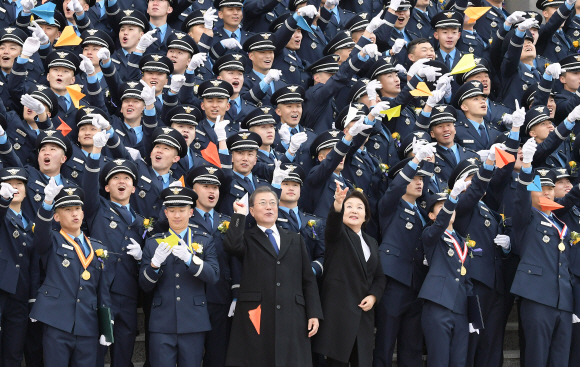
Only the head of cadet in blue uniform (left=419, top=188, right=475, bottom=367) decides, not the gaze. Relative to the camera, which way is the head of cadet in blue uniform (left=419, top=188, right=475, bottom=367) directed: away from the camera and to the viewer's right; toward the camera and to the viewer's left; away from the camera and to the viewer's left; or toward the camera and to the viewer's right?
toward the camera and to the viewer's right

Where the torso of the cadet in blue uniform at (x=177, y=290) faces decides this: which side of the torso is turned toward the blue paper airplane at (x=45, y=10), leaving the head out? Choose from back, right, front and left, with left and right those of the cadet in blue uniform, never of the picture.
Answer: back

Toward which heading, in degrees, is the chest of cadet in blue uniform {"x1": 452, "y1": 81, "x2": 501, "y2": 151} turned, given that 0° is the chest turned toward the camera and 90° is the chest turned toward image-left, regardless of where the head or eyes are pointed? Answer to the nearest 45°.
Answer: approximately 315°

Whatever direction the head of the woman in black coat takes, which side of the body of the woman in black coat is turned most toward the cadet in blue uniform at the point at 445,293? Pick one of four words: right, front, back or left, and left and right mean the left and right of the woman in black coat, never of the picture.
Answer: left

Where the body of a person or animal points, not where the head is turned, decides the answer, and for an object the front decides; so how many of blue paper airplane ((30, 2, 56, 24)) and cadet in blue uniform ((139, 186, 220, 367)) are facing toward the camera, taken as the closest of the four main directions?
1

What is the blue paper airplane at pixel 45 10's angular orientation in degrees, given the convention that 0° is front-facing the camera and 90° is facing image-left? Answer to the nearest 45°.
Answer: approximately 90°

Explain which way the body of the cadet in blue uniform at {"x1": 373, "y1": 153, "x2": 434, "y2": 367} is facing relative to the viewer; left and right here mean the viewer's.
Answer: facing the viewer and to the right of the viewer

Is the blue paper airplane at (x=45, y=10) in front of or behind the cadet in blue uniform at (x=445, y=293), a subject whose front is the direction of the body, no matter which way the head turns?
behind

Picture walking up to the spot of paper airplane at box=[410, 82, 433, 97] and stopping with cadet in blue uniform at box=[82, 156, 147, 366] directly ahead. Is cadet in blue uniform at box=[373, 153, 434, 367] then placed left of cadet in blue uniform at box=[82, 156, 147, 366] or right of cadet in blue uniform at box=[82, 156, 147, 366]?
left

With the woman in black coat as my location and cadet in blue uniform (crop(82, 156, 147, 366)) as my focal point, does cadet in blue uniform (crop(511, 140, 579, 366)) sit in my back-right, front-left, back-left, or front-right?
back-right

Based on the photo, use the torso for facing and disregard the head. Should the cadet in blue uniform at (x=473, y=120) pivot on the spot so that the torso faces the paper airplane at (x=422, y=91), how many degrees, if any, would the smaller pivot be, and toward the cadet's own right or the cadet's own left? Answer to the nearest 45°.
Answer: approximately 90° to the cadet's own right

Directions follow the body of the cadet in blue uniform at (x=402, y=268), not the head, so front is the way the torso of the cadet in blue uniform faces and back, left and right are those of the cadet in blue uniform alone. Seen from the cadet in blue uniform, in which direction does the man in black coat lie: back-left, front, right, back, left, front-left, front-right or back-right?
right
